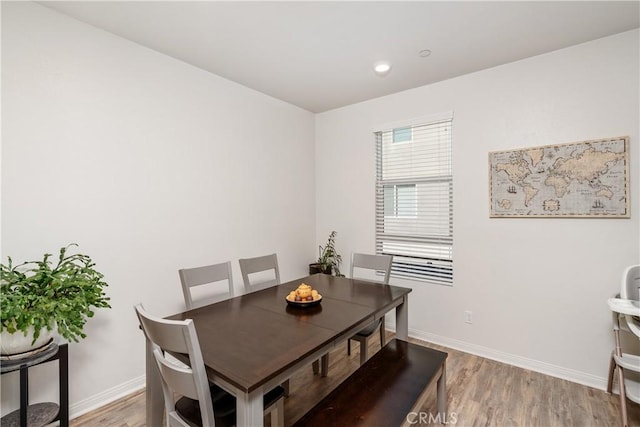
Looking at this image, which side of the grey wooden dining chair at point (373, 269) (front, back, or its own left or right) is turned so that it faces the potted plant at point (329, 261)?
right

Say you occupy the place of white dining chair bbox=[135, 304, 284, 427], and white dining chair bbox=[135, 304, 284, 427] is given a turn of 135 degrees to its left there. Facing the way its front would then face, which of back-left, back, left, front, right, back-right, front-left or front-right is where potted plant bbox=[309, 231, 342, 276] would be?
back-right

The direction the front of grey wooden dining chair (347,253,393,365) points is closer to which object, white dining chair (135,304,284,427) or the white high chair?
the white dining chair

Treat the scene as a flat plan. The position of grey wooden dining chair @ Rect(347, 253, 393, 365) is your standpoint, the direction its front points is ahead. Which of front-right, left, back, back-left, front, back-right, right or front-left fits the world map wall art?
back-left

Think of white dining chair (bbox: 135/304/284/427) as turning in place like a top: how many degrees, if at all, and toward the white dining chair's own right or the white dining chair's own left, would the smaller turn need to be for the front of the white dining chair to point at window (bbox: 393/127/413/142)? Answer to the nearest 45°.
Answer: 0° — it already faces it

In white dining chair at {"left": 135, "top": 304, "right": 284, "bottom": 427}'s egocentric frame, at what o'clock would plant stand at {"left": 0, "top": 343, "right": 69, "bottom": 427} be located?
The plant stand is roughly at 9 o'clock from the white dining chair.

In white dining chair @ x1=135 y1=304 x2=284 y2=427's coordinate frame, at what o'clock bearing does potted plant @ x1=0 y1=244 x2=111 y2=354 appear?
The potted plant is roughly at 9 o'clock from the white dining chair.

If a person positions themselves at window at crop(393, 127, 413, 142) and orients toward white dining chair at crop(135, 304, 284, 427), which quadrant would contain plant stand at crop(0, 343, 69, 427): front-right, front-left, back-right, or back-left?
front-right

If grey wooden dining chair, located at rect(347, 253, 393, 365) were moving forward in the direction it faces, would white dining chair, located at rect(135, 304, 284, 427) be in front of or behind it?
in front

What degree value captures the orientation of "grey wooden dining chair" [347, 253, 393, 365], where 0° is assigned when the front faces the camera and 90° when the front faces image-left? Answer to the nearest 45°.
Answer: approximately 45°

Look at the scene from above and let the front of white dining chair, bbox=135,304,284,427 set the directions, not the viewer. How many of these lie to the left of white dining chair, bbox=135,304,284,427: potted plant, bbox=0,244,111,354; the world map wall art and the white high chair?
1

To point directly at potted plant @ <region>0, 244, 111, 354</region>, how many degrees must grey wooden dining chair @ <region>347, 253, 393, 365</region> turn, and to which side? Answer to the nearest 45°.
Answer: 0° — it already faces it

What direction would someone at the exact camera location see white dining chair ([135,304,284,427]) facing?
facing away from the viewer and to the right of the viewer

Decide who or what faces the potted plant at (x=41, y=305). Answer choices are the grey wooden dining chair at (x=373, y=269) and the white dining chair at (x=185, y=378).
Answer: the grey wooden dining chair at (x=373, y=269)

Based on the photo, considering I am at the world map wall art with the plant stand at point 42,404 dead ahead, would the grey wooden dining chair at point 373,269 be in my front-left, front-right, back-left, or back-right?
front-right
